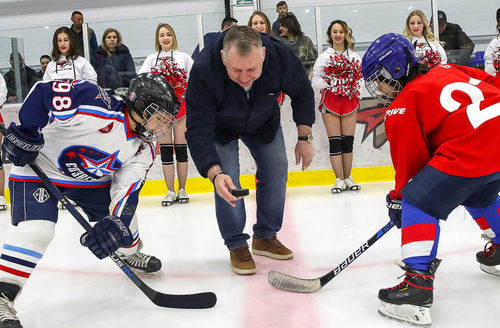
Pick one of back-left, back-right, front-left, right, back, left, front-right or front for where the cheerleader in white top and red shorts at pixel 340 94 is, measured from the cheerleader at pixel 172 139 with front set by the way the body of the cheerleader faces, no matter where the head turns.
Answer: left

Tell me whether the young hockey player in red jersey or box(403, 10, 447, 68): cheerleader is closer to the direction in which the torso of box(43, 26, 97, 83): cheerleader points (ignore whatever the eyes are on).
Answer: the young hockey player in red jersey

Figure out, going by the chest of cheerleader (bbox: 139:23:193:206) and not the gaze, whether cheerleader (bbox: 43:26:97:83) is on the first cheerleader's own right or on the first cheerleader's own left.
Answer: on the first cheerleader's own right

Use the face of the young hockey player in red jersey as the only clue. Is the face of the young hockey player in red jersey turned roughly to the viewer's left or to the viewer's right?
to the viewer's left

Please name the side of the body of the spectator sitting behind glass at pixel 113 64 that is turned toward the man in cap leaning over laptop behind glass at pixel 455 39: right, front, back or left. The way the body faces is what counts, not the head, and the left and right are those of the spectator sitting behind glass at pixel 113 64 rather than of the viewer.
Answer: left

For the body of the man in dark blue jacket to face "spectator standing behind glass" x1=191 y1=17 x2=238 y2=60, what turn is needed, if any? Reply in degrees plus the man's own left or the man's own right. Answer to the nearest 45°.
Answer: approximately 180°

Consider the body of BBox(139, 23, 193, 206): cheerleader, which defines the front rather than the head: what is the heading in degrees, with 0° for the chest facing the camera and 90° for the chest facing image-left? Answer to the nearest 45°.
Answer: approximately 0°
